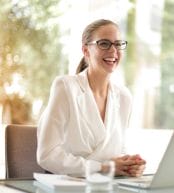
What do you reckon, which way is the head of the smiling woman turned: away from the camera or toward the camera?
toward the camera

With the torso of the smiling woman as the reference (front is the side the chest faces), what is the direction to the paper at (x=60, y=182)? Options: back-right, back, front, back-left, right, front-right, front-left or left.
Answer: front-right

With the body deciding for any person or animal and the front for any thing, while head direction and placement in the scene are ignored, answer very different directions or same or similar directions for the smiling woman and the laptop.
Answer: very different directions

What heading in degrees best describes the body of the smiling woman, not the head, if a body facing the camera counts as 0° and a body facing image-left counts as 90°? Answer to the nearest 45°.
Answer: approximately 315°

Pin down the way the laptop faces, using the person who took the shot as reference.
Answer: facing away from the viewer and to the left of the viewer

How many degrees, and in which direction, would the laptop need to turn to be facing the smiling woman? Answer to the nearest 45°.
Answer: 0° — it already faces them
